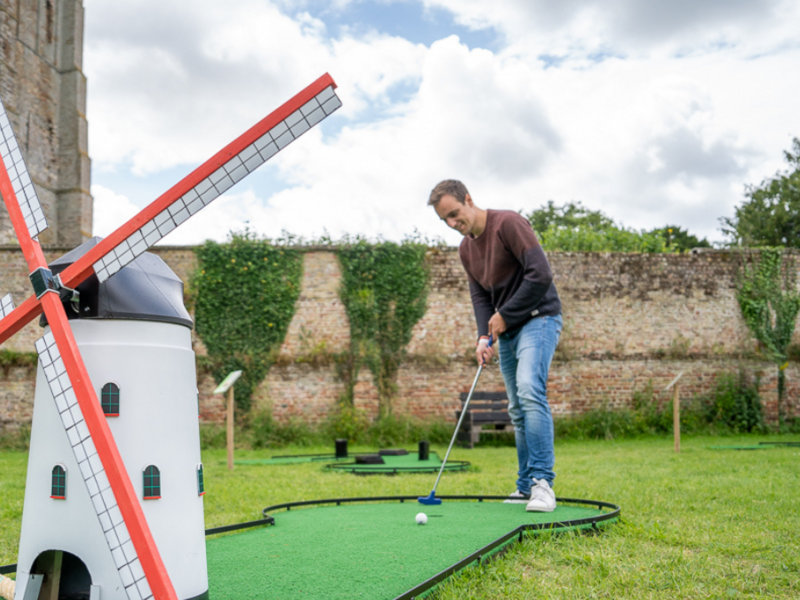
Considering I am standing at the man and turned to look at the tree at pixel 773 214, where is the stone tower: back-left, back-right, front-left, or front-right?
front-left

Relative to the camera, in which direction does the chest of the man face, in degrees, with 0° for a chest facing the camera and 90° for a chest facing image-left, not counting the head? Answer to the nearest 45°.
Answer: approximately 45°

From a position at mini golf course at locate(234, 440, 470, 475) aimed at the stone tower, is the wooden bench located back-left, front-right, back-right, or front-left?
front-right

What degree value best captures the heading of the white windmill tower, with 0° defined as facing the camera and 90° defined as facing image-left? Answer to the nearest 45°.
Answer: approximately 45°

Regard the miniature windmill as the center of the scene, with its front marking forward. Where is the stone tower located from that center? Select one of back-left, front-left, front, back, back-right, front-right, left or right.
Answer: back-right

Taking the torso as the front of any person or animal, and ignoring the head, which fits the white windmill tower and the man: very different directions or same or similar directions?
same or similar directions

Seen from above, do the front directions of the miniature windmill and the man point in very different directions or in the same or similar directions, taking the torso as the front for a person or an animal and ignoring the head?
same or similar directions

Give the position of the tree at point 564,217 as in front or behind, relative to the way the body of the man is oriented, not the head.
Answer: behind
